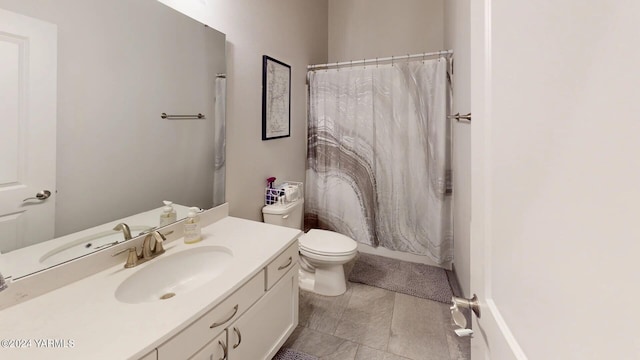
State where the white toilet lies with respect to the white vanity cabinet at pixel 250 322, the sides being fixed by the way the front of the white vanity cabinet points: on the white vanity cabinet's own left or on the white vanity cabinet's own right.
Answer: on the white vanity cabinet's own left

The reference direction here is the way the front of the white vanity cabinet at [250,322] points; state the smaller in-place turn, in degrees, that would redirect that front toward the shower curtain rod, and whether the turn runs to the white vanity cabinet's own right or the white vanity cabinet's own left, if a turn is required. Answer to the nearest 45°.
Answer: approximately 90° to the white vanity cabinet's own left

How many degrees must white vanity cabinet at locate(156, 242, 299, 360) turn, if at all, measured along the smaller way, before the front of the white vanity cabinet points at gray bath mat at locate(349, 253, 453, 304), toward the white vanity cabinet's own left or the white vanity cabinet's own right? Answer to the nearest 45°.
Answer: approximately 90° to the white vanity cabinet's own left

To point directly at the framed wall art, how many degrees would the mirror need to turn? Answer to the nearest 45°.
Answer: approximately 90° to its left

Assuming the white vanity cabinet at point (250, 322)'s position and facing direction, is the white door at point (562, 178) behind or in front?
in front

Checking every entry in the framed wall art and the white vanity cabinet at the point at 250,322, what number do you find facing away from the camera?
0

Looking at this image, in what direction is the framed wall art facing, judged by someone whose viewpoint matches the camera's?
facing the viewer and to the right of the viewer

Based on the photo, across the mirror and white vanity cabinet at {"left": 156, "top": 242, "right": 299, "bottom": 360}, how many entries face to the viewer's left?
0

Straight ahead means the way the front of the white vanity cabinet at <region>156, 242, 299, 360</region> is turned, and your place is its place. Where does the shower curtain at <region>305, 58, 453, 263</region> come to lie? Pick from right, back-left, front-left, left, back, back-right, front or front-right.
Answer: left

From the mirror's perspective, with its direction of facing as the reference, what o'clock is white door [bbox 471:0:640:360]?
The white door is roughly at 1 o'clock from the mirror.
